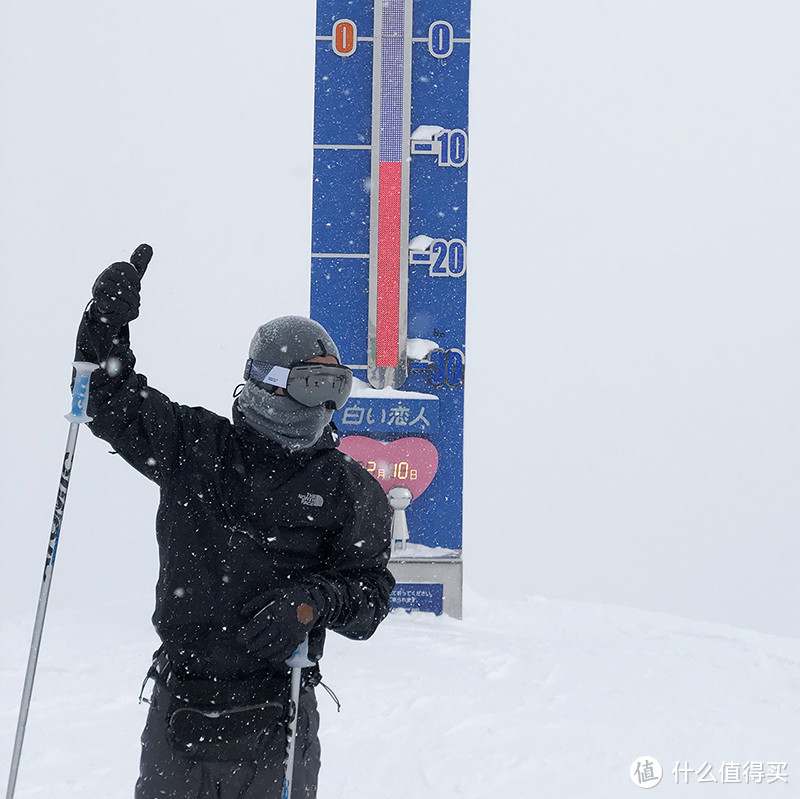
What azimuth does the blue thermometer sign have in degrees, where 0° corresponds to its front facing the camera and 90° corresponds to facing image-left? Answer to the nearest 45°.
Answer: approximately 0°

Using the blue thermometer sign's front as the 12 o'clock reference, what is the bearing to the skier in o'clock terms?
The skier is roughly at 12 o'clock from the blue thermometer sign.
